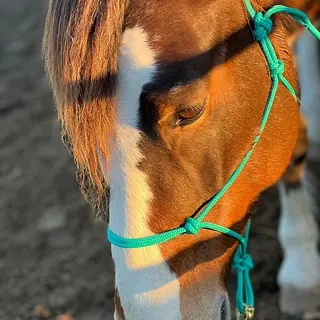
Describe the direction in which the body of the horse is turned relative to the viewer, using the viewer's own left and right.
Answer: facing the viewer and to the left of the viewer
